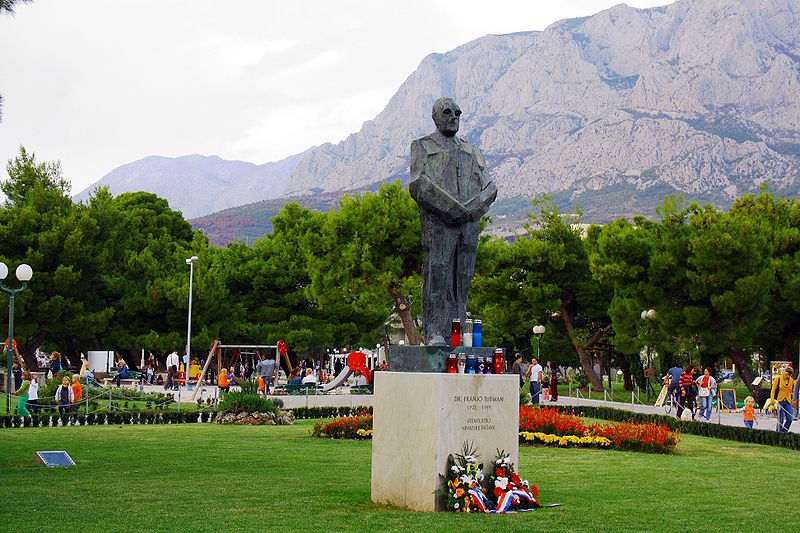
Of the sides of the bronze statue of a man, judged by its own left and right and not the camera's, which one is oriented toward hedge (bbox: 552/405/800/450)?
left

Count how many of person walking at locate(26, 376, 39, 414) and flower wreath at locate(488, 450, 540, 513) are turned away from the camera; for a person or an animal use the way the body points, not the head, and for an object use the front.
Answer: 0

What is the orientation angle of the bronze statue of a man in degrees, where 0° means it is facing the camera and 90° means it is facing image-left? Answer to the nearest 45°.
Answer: approximately 315°

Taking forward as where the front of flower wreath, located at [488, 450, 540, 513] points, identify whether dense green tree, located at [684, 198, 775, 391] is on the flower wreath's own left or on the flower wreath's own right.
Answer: on the flower wreath's own left

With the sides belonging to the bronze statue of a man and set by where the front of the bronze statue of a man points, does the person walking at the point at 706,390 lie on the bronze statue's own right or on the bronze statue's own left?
on the bronze statue's own left

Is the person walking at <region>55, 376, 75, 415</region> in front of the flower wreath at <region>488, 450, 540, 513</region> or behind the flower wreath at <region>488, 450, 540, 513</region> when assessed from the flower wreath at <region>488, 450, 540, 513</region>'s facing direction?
behind

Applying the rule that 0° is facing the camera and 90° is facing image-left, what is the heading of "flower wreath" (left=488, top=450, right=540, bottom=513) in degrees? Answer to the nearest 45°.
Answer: approximately 315°

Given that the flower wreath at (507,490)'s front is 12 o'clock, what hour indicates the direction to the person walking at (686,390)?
The person walking is roughly at 8 o'clock from the flower wreath.
